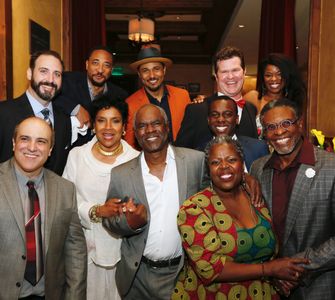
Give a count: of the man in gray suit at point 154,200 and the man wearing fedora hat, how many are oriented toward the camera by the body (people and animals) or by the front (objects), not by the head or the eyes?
2

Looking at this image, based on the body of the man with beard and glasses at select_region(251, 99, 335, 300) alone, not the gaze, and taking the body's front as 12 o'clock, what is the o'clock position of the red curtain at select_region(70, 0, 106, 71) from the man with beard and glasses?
The red curtain is roughly at 3 o'clock from the man with beard and glasses.

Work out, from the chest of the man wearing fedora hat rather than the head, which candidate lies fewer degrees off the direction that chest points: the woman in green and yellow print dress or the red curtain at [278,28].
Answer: the woman in green and yellow print dress

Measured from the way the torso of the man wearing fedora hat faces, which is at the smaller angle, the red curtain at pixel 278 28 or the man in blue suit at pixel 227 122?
the man in blue suit

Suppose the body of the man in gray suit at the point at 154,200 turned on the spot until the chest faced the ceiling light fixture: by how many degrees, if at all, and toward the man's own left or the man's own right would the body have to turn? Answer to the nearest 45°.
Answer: approximately 180°

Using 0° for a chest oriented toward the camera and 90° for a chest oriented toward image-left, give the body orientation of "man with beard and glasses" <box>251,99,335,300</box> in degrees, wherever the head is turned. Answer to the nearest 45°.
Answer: approximately 45°

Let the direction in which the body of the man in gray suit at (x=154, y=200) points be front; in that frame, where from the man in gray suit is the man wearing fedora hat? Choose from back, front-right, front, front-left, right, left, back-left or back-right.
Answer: back
